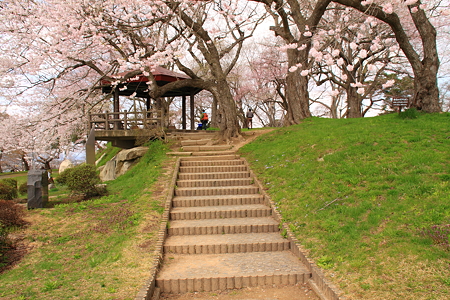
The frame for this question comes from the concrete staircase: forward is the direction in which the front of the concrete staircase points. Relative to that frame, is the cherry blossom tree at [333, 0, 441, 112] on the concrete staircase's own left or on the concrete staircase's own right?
on the concrete staircase's own left

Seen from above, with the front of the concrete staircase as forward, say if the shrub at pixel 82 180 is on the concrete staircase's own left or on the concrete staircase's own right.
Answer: on the concrete staircase's own right

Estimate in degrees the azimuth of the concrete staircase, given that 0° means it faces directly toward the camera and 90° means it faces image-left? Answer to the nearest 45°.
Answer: approximately 0°

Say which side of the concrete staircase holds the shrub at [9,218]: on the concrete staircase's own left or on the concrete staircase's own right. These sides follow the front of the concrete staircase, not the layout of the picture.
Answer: on the concrete staircase's own right

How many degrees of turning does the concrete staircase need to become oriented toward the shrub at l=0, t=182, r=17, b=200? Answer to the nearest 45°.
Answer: approximately 135° to its right

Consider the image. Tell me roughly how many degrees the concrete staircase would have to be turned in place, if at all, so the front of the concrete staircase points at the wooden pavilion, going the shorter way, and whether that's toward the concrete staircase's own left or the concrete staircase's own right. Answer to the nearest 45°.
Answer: approximately 135° to the concrete staircase's own right

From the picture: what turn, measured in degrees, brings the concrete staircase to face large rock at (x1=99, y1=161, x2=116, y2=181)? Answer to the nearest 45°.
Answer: approximately 135° to its right

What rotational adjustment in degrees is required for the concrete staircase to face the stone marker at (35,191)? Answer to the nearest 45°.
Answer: approximately 135° to its right
